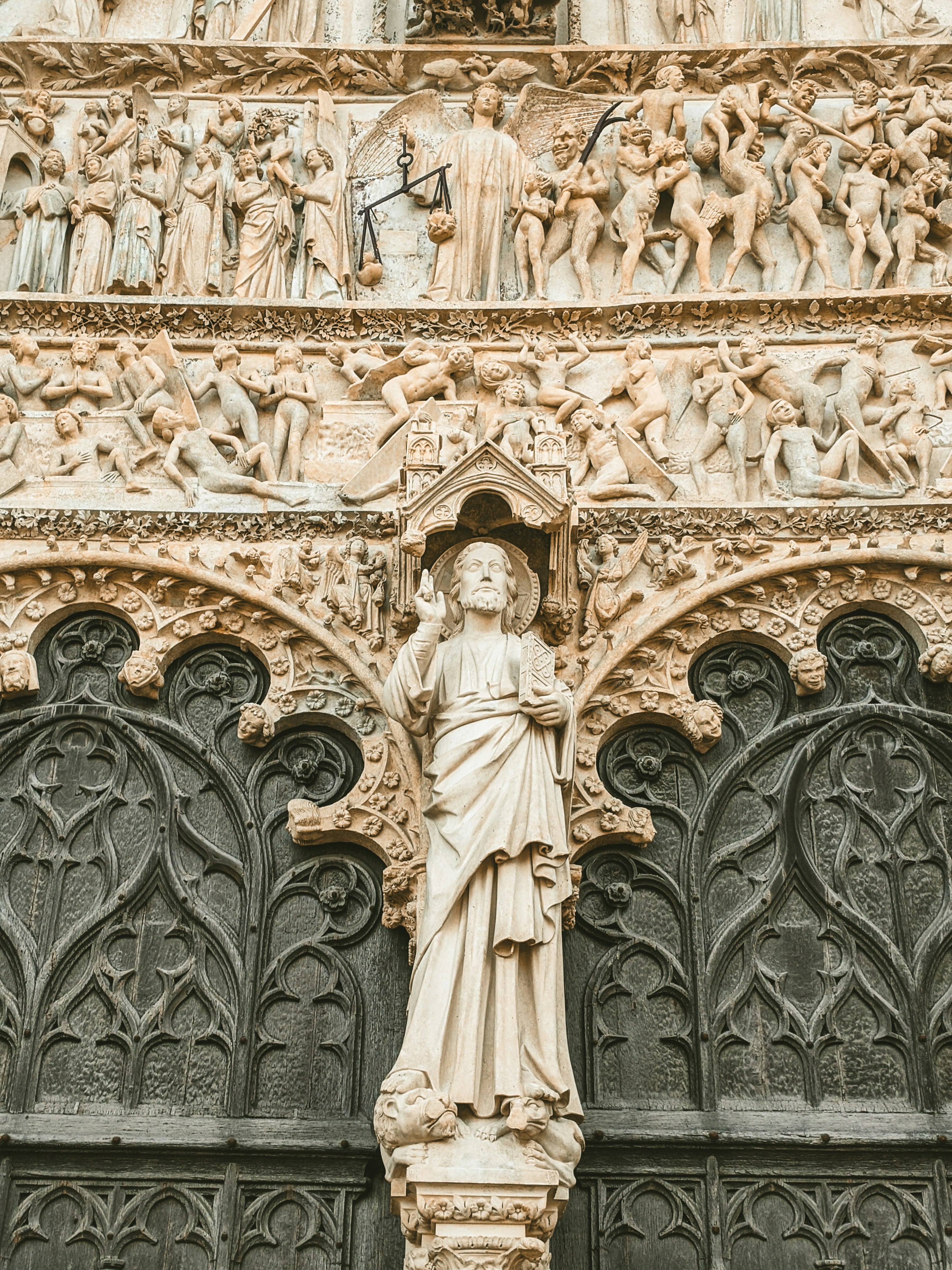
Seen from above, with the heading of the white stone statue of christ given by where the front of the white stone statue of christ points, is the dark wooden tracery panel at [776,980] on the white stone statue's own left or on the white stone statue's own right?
on the white stone statue's own left

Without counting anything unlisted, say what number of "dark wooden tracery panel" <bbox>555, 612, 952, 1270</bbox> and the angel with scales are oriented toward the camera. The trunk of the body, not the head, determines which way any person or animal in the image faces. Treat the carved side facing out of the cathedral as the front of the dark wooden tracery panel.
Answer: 2
